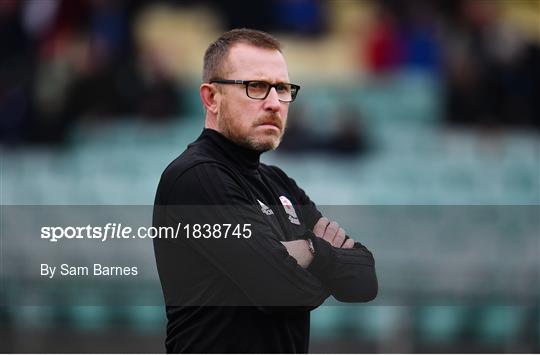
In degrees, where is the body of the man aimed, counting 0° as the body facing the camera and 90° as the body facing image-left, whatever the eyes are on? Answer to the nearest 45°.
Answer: approximately 315°

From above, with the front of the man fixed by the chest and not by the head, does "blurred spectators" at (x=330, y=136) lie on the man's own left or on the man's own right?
on the man's own left

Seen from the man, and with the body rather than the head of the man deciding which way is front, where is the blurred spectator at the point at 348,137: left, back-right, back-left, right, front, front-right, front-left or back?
back-left
